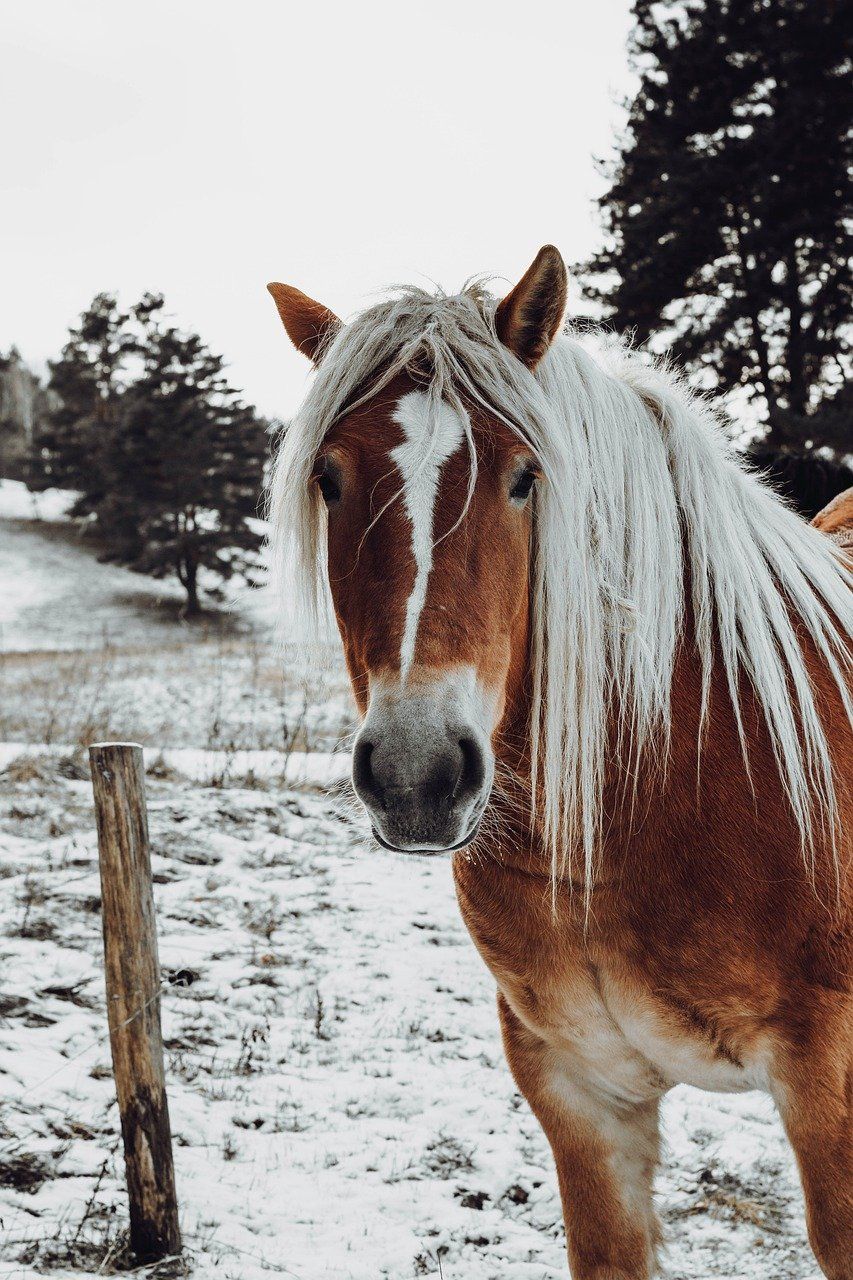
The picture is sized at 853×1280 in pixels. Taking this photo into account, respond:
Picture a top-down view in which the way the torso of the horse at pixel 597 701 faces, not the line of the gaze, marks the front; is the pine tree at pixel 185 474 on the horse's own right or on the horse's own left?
on the horse's own right

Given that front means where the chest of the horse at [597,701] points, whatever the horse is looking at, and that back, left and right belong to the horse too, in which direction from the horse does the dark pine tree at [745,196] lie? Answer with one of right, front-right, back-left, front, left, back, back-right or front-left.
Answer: back-right

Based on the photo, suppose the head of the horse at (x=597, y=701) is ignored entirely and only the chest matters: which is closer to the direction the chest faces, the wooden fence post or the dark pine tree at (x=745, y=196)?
the wooden fence post

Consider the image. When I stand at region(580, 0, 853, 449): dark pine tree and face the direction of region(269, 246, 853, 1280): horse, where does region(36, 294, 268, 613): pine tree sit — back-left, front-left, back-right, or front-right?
back-right

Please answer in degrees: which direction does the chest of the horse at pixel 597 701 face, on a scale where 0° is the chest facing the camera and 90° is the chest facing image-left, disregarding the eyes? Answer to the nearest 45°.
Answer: approximately 45°
